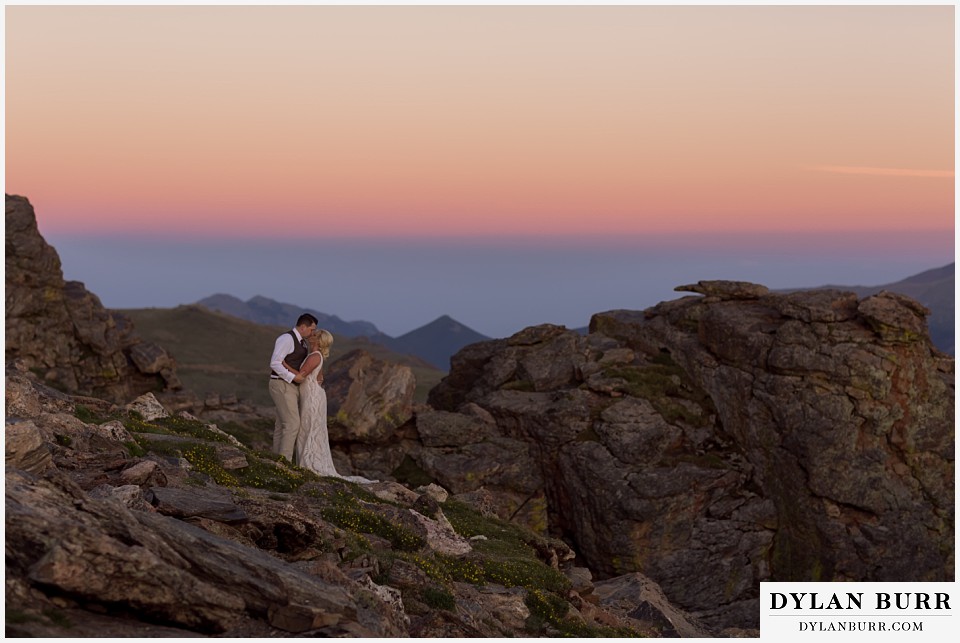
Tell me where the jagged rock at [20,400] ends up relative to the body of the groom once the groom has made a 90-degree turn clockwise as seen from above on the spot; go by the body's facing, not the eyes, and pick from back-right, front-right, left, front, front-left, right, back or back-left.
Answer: front-right

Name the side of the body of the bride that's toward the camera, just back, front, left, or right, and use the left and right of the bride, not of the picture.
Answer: left

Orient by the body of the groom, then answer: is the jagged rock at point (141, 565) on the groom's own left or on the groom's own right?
on the groom's own right

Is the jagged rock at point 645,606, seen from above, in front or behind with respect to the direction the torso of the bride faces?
behind

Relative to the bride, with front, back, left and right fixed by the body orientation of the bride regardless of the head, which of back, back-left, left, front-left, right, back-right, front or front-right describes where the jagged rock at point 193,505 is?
left

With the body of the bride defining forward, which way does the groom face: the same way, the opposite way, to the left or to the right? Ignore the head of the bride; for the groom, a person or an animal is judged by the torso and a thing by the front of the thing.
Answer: the opposite way

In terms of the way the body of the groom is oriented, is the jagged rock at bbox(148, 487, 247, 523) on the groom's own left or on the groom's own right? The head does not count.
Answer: on the groom's own right

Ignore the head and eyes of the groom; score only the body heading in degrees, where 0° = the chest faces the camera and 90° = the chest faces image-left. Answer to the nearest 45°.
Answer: approximately 270°

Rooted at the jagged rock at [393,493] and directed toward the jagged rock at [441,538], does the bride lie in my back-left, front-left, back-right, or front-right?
back-right

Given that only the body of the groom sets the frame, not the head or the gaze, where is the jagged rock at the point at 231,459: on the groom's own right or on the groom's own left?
on the groom's own right

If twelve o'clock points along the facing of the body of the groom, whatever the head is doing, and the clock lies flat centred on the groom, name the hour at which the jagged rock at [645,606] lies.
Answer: The jagged rock is roughly at 1 o'clock from the groom.

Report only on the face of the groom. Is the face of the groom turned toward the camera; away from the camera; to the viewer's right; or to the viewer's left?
to the viewer's right
